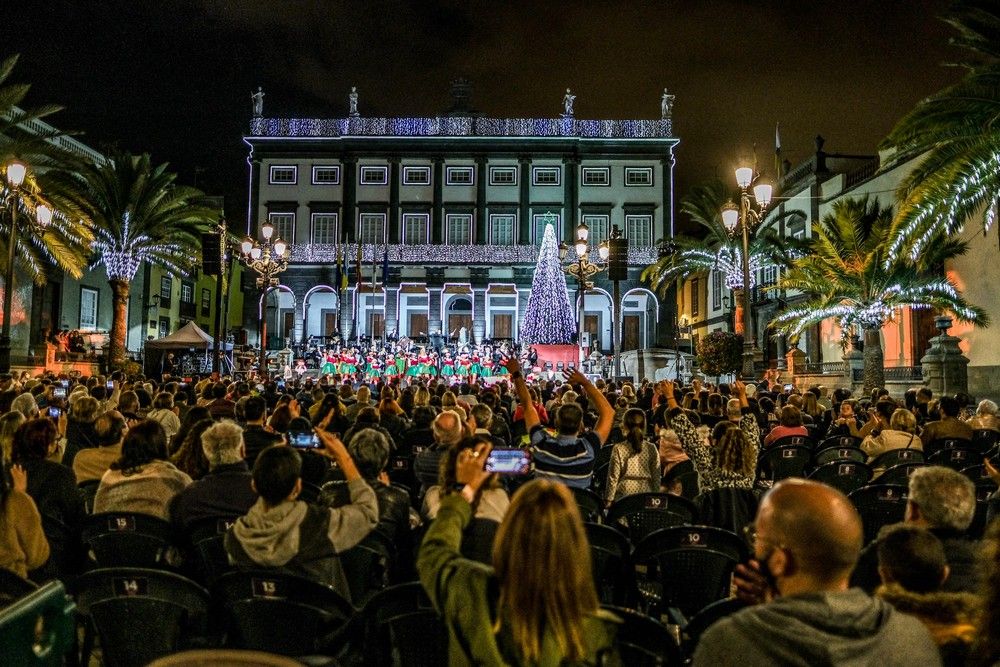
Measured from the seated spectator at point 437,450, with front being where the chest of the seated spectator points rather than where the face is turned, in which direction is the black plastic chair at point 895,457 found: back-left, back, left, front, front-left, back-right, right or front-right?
right

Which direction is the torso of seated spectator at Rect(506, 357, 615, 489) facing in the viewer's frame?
away from the camera

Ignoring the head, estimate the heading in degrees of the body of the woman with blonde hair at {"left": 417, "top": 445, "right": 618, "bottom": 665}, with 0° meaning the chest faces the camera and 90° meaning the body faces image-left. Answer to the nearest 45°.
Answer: approximately 180°

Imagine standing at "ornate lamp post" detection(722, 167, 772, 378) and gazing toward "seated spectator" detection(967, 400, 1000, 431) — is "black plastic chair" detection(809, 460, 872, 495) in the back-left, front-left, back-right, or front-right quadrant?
front-right

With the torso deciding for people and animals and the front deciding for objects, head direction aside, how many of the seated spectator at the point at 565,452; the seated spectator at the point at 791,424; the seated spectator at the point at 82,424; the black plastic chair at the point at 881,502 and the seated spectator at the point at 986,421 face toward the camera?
0

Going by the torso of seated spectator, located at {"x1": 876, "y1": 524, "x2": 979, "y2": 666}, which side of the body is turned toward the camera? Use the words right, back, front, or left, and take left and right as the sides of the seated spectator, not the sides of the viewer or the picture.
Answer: back

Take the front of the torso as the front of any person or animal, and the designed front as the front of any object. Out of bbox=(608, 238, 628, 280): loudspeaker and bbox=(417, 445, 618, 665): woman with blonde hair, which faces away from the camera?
the woman with blonde hair

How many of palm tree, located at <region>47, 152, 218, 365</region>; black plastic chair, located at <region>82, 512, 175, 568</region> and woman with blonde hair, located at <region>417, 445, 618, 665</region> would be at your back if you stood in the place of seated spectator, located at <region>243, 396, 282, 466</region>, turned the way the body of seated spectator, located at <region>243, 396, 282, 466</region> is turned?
2

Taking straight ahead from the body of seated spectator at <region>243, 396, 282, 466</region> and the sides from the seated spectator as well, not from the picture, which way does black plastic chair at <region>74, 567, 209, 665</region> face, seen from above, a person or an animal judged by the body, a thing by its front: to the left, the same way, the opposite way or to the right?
the same way

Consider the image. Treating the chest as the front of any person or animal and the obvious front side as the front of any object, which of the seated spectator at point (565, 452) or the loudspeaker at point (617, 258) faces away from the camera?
the seated spectator

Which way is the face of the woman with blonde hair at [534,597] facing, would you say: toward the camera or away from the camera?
away from the camera

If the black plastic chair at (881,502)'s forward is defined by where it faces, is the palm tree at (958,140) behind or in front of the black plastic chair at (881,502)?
in front

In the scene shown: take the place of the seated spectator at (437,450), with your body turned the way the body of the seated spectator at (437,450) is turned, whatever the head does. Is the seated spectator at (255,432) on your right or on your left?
on your left

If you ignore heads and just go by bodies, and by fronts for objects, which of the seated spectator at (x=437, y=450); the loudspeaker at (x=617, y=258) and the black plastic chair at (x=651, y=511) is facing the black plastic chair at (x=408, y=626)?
the loudspeaker

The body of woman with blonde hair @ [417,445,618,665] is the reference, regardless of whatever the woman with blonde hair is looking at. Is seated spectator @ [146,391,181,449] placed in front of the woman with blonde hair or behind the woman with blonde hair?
in front

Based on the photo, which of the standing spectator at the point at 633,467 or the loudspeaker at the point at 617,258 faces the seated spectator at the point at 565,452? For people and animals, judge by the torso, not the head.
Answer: the loudspeaker

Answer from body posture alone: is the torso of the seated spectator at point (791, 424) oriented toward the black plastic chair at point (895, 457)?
no

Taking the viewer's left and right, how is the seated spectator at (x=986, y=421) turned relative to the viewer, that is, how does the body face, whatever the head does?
facing away from the viewer

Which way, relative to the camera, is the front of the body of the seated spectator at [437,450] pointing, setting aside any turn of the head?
away from the camera

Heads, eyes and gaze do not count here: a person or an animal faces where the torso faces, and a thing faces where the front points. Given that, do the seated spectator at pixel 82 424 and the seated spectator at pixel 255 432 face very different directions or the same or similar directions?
same or similar directions

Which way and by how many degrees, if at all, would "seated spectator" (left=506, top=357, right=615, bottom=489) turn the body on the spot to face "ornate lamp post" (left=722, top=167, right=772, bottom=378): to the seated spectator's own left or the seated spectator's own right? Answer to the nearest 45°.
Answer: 0° — they already face it

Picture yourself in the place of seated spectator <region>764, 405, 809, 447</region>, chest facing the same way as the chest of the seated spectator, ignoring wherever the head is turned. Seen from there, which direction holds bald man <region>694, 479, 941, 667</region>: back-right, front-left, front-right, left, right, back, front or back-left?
back

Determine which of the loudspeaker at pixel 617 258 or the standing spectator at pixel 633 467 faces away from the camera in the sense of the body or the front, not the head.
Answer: the standing spectator

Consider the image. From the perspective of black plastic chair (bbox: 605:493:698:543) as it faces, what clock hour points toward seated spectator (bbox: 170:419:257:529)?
The seated spectator is roughly at 8 o'clock from the black plastic chair.

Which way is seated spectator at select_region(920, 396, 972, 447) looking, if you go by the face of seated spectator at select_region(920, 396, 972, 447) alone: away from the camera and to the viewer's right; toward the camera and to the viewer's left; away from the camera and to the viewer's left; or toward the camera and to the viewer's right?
away from the camera and to the viewer's left
